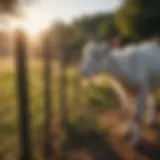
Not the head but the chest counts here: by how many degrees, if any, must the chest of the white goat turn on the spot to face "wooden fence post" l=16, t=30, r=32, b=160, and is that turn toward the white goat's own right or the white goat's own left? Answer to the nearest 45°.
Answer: approximately 45° to the white goat's own left

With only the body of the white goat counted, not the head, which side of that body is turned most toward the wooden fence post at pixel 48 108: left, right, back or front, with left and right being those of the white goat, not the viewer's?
front

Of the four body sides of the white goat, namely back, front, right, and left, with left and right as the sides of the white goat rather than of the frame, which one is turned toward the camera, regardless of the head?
left
